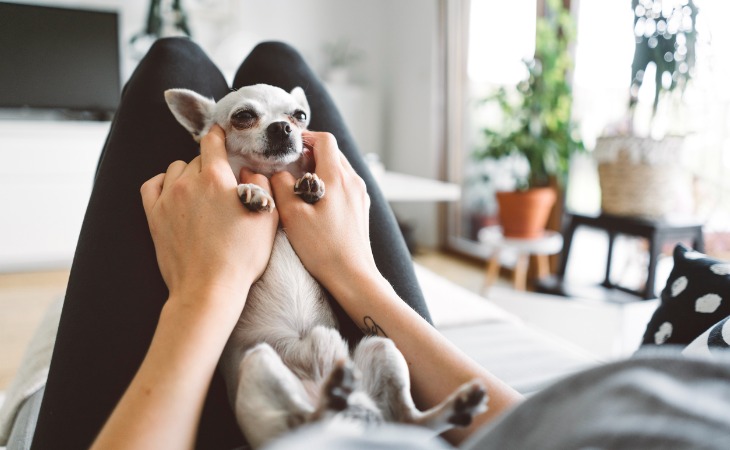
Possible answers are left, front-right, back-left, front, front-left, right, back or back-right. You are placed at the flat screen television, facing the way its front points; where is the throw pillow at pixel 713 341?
front

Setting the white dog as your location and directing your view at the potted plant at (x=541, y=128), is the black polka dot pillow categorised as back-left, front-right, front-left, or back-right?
front-right

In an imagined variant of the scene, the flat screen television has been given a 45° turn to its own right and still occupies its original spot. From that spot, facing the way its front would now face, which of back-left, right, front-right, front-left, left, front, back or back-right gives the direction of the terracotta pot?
left

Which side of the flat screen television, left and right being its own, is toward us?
front

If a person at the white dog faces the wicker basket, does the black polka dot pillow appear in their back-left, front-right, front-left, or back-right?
front-right

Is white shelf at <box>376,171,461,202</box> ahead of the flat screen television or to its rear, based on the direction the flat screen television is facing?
ahead

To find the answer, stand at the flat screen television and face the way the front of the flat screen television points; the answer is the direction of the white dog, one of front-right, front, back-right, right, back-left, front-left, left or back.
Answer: front

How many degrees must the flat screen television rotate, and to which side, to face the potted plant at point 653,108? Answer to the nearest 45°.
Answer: approximately 45° to its left

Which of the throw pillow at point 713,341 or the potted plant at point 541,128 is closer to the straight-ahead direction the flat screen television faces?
the throw pillow

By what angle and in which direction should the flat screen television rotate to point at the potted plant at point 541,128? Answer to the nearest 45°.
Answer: approximately 45° to its left

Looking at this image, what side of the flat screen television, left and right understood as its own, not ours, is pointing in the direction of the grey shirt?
front
